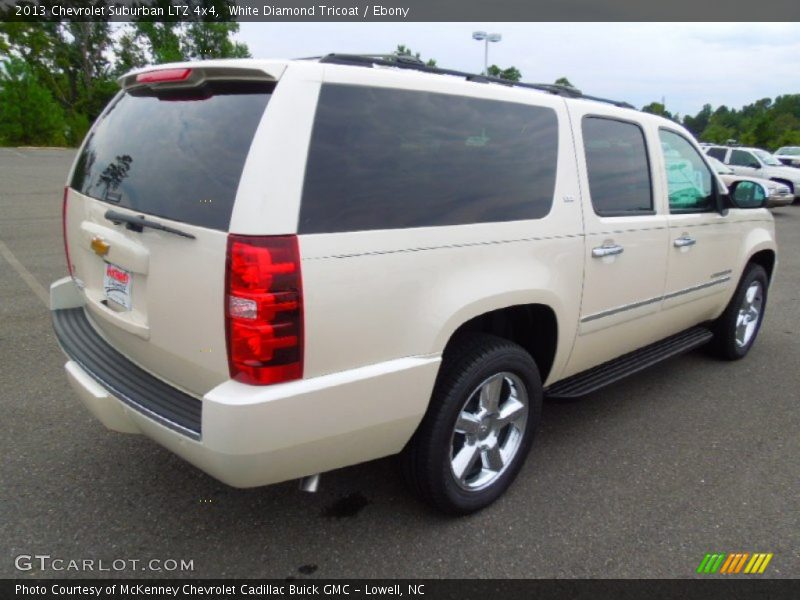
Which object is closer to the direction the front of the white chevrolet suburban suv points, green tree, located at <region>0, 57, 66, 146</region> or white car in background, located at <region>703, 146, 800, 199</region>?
the white car in background

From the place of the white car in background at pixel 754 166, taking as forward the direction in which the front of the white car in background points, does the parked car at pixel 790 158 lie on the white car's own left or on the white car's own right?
on the white car's own left

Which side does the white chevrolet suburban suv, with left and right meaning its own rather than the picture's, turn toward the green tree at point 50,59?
left

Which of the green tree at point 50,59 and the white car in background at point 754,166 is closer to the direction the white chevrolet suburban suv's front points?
the white car in background

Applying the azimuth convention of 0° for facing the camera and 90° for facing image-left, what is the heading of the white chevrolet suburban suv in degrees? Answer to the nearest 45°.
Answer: approximately 225°

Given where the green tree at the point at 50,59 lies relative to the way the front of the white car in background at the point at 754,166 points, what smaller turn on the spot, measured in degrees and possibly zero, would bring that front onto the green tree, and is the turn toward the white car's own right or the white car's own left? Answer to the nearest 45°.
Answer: approximately 135° to the white car's own right

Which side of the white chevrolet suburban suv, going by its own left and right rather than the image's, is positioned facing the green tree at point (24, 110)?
left

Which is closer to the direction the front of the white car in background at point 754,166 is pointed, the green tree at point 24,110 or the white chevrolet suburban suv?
the white chevrolet suburban suv

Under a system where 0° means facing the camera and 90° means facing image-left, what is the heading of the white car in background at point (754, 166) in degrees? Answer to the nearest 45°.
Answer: approximately 315°
